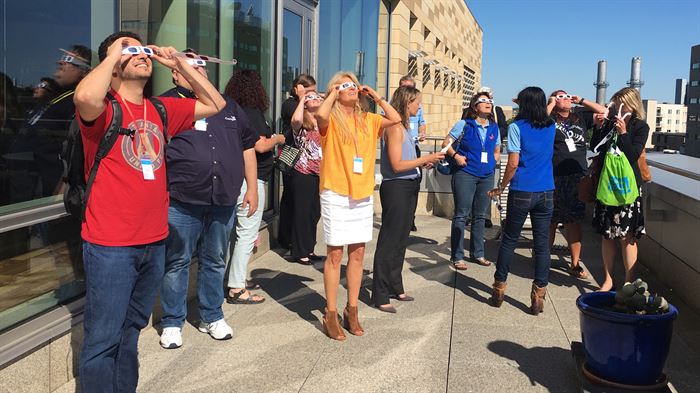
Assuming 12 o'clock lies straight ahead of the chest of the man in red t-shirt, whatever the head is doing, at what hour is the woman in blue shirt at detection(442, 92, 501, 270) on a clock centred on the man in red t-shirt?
The woman in blue shirt is roughly at 9 o'clock from the man in red t-shirt.

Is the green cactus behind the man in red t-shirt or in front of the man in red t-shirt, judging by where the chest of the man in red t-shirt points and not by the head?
in front

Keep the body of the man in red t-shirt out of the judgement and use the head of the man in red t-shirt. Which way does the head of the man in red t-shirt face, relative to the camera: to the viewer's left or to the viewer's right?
to the viewer's right

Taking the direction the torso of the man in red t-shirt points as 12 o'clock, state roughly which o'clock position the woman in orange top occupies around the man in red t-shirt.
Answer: The woman in orange top is roughly at 9 o'clock from the man in red t-shirt.

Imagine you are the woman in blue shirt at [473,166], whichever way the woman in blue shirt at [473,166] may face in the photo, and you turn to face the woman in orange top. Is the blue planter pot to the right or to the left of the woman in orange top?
left

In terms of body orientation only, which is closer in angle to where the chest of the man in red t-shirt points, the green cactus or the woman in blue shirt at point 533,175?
the green cactus

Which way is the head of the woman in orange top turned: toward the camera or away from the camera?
toward the camera

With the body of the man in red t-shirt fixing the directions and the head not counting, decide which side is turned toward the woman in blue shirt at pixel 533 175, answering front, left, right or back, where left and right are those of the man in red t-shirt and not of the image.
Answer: left

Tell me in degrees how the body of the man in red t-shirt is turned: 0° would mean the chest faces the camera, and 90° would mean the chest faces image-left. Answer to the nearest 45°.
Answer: approximately 315°

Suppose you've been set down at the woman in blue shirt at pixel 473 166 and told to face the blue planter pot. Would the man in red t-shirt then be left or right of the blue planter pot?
right

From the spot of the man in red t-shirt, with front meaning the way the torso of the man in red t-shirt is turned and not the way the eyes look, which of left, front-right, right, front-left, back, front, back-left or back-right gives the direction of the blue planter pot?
front-left

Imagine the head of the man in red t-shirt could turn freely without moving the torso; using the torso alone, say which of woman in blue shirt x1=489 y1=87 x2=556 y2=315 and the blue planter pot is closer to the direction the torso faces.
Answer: the blue planter pot

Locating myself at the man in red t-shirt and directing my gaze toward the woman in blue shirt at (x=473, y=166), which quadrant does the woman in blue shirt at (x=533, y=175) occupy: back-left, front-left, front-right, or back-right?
front-right
